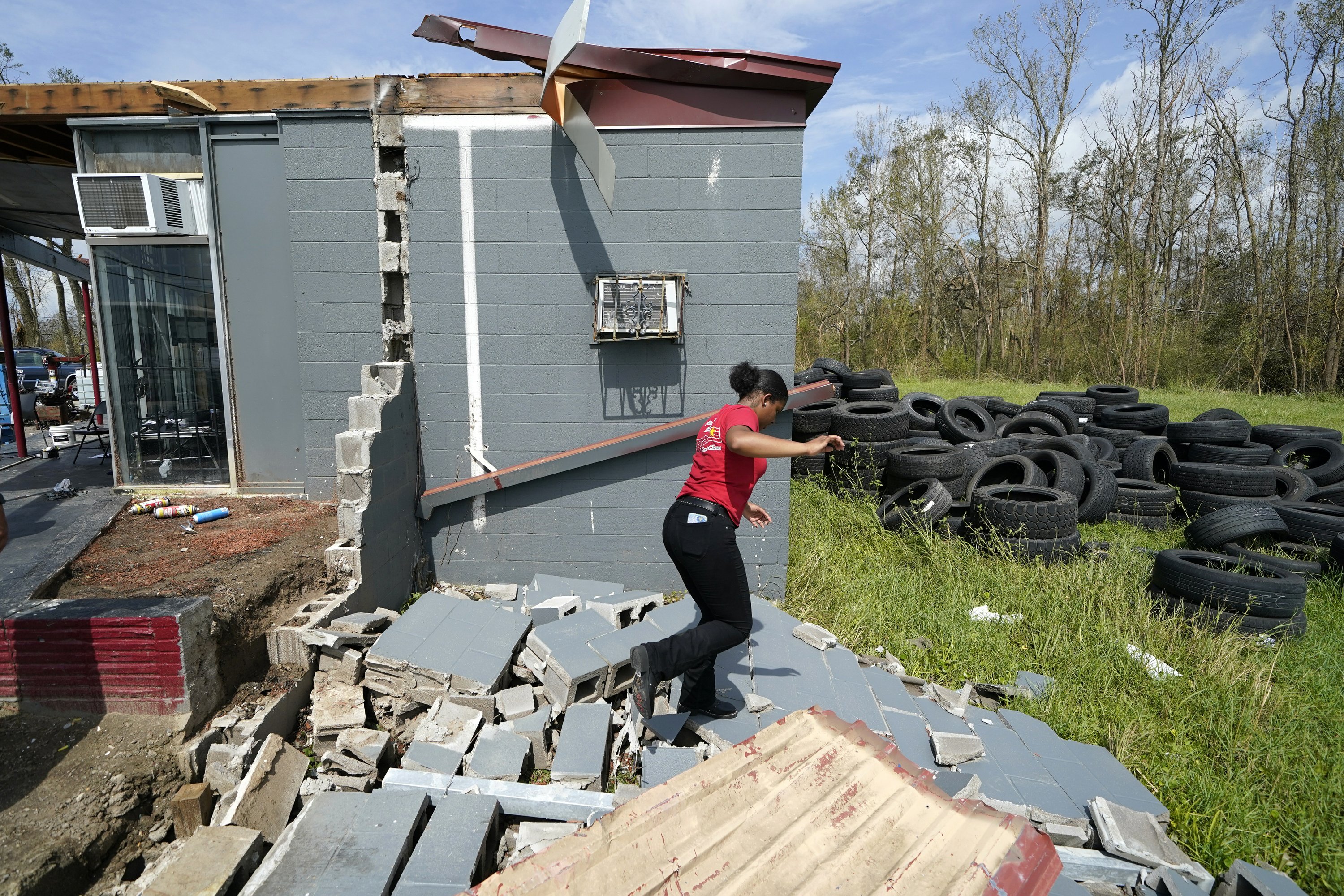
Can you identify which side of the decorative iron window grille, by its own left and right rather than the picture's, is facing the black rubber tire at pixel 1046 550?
left

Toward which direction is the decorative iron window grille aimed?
toward the camera

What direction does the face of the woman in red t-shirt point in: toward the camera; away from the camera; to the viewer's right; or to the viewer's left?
to the viewer's right

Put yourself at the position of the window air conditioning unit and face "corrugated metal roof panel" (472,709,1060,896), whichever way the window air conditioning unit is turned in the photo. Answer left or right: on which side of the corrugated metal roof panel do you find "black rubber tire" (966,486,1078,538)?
left

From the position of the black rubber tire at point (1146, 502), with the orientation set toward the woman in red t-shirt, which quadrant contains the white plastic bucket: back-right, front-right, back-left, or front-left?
front-right

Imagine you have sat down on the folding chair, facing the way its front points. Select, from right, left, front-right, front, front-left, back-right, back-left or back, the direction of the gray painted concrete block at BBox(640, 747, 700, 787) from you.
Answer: left

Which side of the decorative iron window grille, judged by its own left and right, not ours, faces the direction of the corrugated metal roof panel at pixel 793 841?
front

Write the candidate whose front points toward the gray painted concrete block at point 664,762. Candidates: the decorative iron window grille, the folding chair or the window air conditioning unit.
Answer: the decorative iron window grille

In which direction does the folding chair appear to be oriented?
to the viewer's left

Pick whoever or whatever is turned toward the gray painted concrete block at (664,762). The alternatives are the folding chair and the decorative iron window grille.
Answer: the decorative iron window grille
